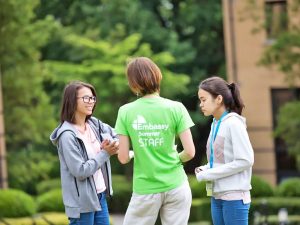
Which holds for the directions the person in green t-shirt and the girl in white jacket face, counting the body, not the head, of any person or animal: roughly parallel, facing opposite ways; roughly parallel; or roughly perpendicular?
roughly perpendicular

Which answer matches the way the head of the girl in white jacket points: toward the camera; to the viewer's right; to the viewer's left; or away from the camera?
to the viewer's left

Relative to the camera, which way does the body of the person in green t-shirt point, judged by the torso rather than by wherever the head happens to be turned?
away from the camera

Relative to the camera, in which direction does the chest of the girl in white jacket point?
to the viewer's left

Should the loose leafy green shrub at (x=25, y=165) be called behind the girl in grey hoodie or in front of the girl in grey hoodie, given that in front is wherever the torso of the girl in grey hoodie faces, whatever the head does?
behind

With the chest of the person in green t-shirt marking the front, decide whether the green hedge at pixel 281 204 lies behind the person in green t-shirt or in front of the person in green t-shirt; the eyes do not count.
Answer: in front

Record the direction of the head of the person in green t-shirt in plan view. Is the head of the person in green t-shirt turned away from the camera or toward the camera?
away from the camera

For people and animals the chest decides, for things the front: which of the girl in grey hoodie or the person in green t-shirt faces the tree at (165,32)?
the person in green t-shirt

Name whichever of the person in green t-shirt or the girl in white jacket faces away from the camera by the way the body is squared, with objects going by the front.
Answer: the person in green t-shirt

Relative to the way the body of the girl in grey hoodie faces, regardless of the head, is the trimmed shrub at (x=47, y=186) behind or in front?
behind

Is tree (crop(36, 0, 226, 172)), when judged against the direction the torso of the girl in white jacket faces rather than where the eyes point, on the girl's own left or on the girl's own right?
on the girl's own right
